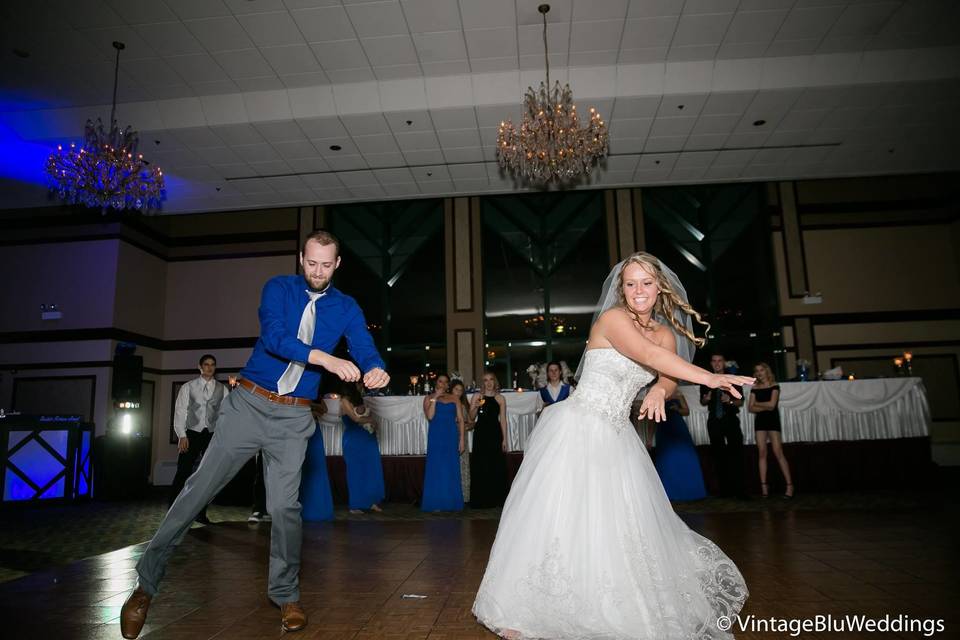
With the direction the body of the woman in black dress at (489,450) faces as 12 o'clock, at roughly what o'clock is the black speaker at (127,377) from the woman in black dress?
The black speaker is roughly at 4 o'clock from the woman in black dress.

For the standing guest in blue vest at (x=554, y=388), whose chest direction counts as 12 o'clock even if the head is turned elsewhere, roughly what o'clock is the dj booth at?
The dj booth is roughly at 3 o'clock from the standing guest in blue vest.

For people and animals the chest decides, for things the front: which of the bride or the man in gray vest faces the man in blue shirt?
the man in gray vest

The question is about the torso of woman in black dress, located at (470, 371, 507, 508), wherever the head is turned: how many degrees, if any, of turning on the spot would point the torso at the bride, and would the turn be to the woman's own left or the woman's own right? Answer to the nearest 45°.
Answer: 0° — they already face them

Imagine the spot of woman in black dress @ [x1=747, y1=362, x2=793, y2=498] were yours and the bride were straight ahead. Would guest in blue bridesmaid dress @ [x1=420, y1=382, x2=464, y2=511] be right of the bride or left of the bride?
right

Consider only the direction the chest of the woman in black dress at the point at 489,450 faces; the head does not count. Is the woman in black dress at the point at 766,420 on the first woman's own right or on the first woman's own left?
on the first woman's own left

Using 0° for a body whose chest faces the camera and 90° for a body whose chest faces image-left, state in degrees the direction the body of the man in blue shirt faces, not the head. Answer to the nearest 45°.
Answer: approximately 0°

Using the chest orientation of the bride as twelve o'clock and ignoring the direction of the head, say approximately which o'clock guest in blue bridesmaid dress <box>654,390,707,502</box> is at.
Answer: The guest in blue bridesmaid dress is roughly at 8 o'clock from the bride.

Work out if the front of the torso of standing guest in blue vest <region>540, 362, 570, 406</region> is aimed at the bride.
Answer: yes

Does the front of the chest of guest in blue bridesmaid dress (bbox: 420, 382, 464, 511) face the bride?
yes
